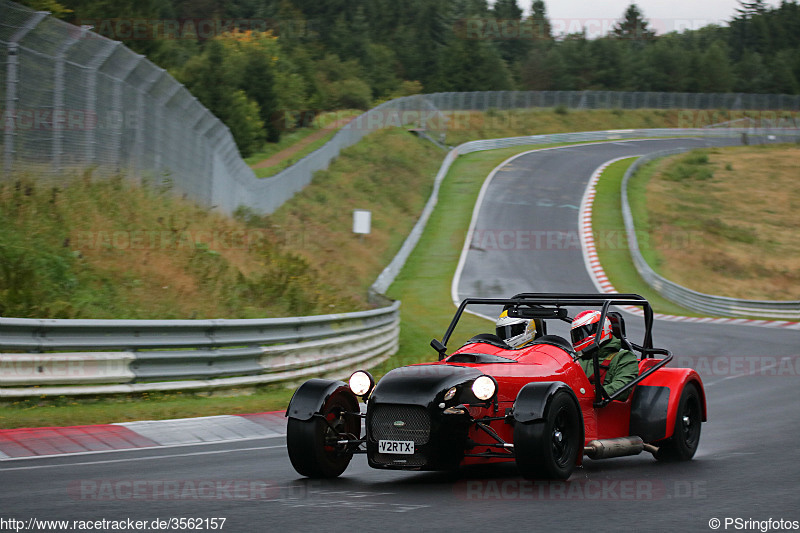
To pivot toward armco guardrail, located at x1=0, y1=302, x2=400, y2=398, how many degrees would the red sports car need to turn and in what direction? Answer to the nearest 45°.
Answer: approximately 90° to its right

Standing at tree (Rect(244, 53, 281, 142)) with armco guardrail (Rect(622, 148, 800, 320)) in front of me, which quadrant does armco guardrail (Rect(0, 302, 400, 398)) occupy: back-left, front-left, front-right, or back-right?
front-right

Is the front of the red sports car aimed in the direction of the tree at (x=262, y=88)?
no

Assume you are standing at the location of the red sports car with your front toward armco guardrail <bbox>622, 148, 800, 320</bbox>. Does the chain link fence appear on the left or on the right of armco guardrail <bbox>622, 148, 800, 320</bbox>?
left

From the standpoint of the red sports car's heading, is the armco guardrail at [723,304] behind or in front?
behind

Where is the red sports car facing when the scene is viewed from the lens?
facing the viewer and to the left of the viewer

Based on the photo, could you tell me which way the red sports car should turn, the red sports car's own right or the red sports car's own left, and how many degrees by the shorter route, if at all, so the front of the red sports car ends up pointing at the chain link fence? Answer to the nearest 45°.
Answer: approximately 90° to the red sports car's own right
